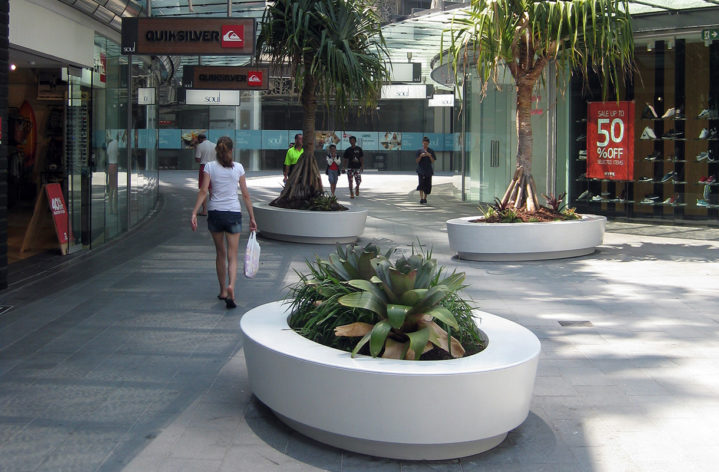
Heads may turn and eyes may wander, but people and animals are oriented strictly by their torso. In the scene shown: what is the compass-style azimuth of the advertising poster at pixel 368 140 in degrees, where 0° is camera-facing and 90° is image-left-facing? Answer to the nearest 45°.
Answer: approximately 0°

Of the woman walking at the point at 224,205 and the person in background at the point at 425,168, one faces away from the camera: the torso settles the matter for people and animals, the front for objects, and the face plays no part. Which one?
the woman walking

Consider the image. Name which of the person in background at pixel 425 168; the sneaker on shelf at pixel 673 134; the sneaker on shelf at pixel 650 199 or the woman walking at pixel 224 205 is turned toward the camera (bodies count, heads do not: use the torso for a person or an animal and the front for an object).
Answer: the person in background

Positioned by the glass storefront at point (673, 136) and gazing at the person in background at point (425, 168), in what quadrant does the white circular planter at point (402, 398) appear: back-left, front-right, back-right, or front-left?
back-left

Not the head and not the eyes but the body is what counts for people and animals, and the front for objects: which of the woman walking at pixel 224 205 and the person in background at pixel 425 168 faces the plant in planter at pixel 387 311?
the person in background

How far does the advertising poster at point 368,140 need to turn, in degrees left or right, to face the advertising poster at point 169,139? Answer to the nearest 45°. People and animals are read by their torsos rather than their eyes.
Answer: approximately 90° to its right

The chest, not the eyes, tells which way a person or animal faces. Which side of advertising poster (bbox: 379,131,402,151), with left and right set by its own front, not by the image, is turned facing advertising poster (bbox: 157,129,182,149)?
right

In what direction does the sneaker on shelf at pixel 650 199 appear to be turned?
to the viewer's left
